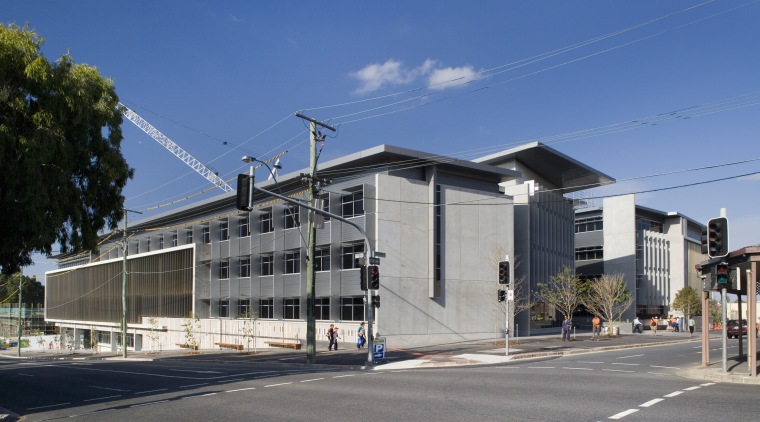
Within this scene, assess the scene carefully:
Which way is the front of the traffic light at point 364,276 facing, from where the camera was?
facing to the left of the viewer

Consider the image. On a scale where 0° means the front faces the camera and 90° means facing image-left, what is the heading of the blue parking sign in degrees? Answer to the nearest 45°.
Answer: approximately 0°

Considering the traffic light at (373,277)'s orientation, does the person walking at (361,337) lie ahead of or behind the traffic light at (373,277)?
behind

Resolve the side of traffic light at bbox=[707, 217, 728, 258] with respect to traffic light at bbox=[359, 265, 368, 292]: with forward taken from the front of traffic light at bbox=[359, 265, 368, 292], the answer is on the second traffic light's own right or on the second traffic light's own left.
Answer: on the second traffic light's own left

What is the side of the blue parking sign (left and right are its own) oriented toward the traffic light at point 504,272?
left

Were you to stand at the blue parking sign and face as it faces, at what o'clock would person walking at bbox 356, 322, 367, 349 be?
The person walking is roughly at 6 o'clock from the blue parking sign.
